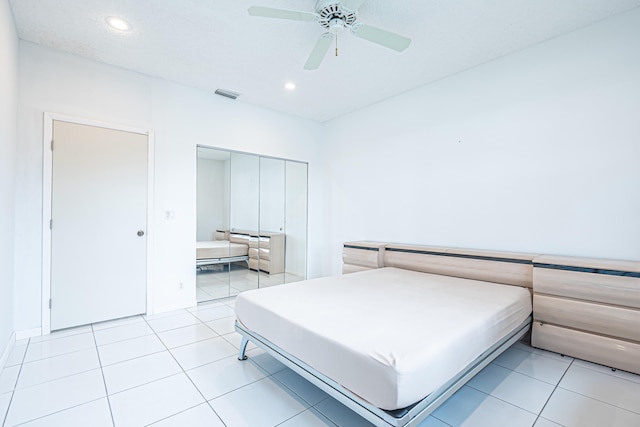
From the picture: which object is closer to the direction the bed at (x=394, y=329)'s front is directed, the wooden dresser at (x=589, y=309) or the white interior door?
the white interior door

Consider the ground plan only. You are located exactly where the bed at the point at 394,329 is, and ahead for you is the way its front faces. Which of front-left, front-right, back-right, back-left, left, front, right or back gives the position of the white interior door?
front-right

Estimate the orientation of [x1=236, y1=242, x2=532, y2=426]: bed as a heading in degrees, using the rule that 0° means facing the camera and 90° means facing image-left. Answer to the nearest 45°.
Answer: approximately 45°

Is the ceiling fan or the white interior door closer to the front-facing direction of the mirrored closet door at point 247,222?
the ceiling fan

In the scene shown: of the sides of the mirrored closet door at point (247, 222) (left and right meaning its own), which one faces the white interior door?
right
